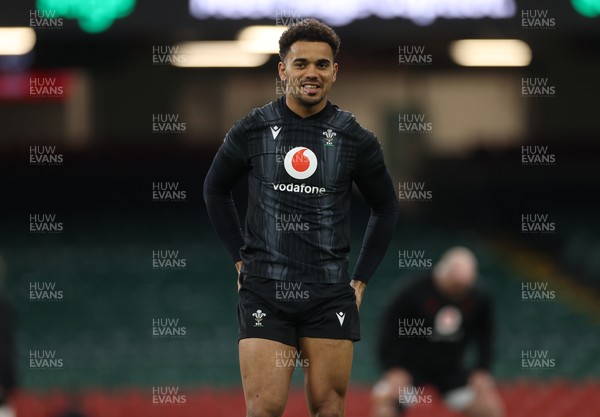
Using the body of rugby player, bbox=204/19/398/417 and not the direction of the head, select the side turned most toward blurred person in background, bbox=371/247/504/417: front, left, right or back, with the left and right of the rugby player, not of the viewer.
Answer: back

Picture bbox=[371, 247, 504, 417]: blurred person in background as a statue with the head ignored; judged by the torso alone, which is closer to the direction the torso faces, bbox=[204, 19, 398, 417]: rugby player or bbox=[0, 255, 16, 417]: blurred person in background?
the rugby player

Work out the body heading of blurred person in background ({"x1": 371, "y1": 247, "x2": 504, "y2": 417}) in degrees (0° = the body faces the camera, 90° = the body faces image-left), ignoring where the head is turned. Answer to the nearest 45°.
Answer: approximately 0°

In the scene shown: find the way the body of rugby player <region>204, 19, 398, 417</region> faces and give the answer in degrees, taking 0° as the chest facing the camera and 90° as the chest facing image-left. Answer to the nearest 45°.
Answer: approximately 0°

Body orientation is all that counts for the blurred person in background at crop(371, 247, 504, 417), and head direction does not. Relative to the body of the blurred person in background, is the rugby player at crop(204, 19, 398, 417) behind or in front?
in front

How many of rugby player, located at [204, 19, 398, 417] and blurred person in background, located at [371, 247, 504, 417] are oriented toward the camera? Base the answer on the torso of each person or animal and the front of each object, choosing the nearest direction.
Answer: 2

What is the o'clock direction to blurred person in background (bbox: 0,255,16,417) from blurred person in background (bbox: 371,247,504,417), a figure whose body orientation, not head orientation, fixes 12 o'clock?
blurred person in background (bbox: 0,255,16,417) is roughly at 2 o'clock from blurred person in background (bbox: 371,247,504,417).

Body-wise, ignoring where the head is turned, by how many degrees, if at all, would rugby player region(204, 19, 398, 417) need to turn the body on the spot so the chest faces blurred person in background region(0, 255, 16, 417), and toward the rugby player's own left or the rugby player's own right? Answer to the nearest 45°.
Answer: approximately 135° to the rugby player's own right
